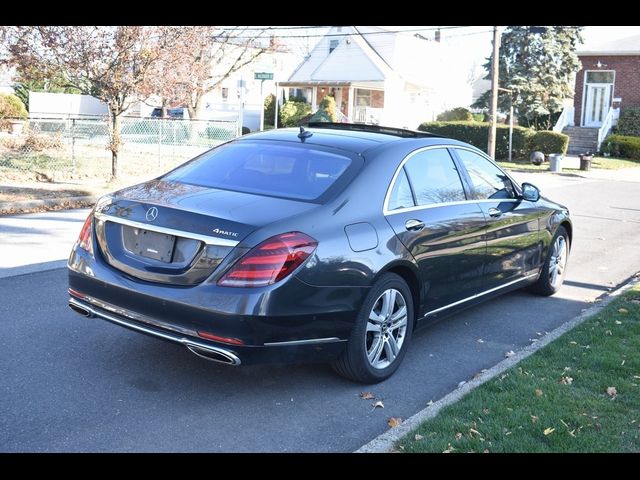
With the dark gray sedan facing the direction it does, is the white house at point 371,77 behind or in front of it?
in front

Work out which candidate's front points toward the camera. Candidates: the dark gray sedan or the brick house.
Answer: the brick house

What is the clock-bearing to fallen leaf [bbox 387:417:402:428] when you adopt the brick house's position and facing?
The fallen leaf is roughly at 12 o'clock from the brick house.

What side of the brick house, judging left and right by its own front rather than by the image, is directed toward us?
front

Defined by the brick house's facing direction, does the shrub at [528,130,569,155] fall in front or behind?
in front

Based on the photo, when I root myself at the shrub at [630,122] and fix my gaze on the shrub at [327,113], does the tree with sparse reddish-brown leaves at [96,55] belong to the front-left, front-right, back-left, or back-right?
front-left

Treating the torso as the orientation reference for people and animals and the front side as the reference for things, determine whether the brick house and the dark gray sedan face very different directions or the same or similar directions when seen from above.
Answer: very different directions

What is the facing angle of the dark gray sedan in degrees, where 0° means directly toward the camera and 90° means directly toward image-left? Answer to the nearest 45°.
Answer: approximately 225°

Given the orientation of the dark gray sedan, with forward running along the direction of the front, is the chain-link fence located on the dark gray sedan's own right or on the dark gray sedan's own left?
on the dark gray sedan's own left

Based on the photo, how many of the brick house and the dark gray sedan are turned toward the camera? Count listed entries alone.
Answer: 1

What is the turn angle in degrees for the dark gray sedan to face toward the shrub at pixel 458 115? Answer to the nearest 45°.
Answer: approximately 45° to its left

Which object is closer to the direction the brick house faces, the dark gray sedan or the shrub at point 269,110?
the dark gray sedan
